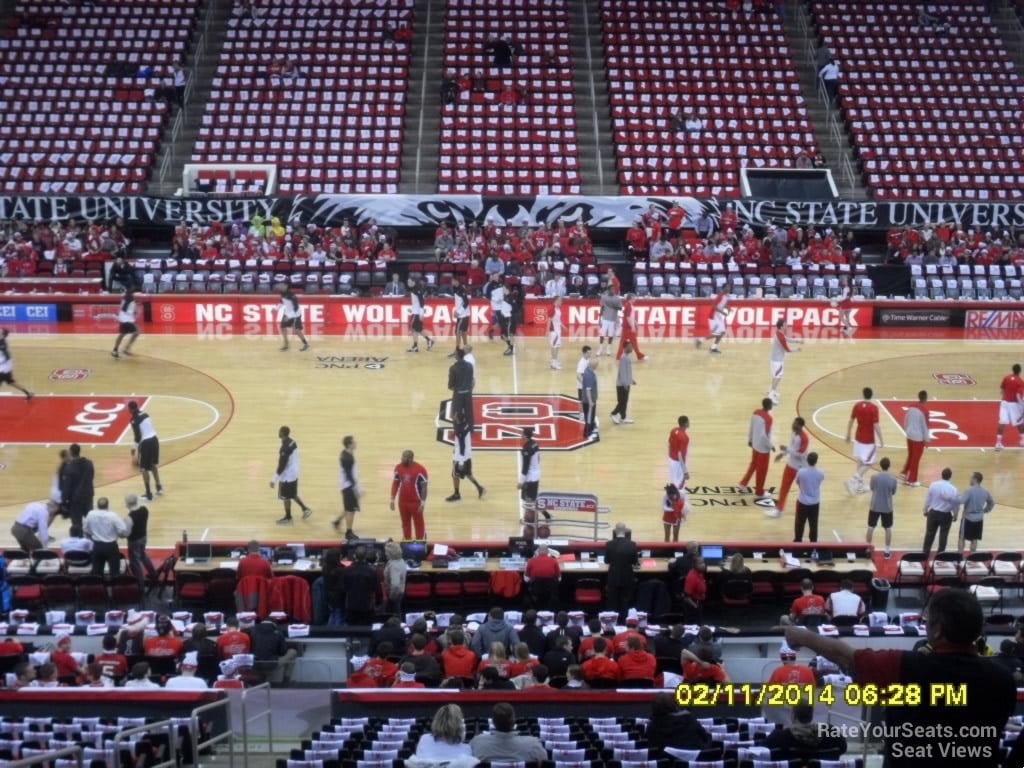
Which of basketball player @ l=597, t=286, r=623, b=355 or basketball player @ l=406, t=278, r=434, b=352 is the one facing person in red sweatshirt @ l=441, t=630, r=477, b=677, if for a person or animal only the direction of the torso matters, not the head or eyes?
basketball player @ l=597, t=286, r=623, b=355

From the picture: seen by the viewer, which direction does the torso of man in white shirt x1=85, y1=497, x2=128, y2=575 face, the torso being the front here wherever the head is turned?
away from the camera

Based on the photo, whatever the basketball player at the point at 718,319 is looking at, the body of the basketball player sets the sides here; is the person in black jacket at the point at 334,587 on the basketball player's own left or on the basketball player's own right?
on the basketball player's own right

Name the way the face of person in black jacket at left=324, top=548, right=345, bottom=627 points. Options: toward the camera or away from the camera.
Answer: away from the camera

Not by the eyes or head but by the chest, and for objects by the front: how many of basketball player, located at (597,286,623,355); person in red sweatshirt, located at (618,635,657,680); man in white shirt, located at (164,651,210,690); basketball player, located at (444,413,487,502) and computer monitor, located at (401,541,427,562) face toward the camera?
2

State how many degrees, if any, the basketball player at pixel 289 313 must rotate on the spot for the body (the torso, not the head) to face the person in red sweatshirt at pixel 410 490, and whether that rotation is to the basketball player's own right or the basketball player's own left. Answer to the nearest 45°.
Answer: approximately 90° to the basketball player's own left

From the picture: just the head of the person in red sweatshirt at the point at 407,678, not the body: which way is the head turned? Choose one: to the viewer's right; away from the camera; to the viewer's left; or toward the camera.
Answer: away from the camera

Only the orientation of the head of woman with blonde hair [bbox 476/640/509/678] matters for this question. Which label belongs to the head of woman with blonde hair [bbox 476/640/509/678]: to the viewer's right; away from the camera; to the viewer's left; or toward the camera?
away from the camera

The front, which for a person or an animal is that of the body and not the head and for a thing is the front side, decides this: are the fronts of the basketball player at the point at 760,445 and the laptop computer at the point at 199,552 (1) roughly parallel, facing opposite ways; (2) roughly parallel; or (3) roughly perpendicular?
roughly perpendicular

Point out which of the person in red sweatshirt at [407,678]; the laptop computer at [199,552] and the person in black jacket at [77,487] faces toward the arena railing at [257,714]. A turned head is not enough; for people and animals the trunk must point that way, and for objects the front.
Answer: the laptop computer

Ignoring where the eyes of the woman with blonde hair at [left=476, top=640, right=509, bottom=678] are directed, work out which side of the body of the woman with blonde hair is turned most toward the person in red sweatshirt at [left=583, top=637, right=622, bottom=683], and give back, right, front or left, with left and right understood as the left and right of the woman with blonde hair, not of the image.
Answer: right

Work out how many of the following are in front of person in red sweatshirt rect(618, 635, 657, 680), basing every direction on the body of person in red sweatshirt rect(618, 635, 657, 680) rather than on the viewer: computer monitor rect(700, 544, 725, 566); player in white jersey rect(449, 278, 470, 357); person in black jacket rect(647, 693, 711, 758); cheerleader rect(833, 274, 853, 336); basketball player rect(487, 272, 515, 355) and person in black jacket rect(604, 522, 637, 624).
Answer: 5

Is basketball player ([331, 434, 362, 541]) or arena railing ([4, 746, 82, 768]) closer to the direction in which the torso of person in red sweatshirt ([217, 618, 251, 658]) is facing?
the basketball player
